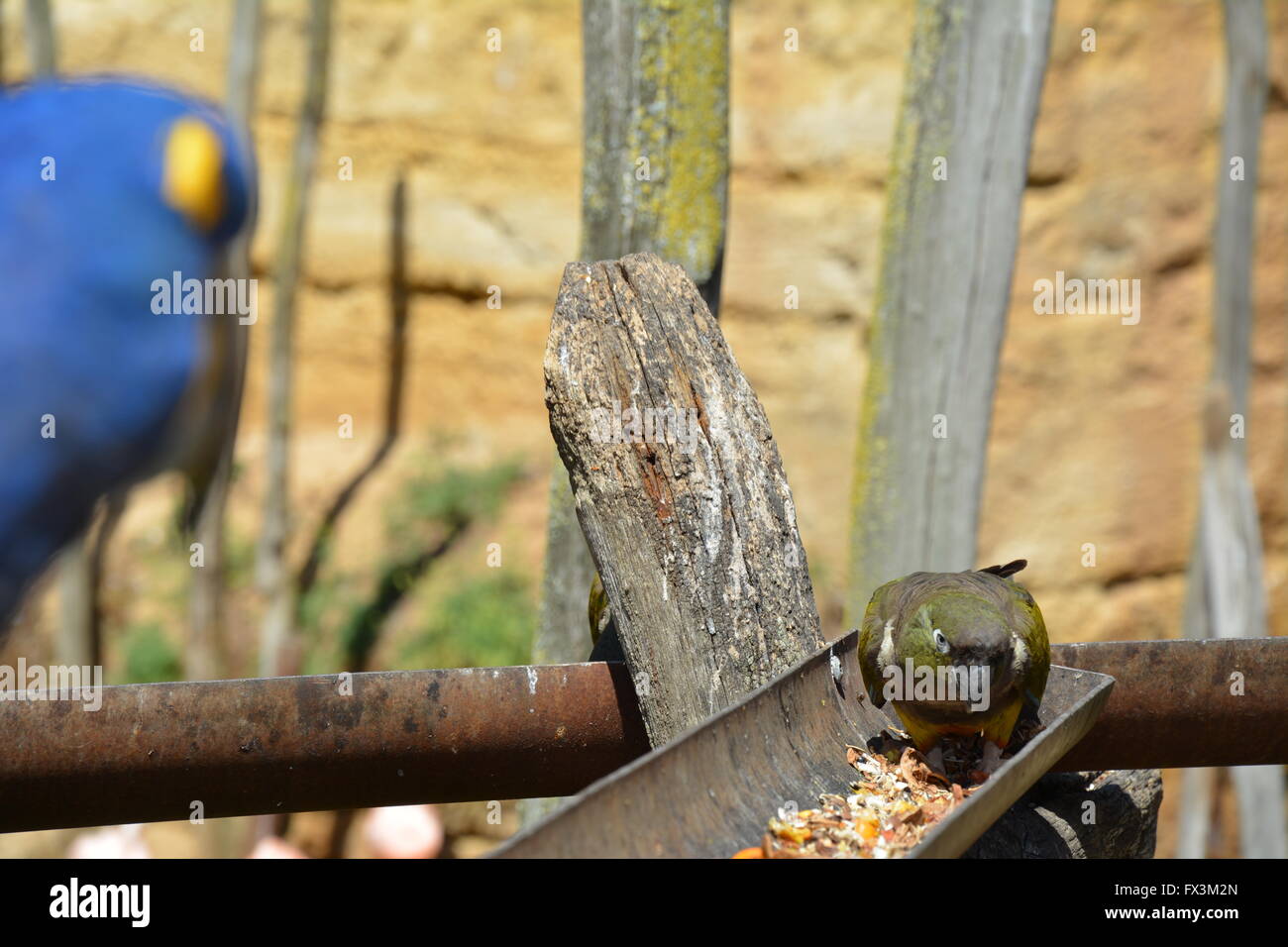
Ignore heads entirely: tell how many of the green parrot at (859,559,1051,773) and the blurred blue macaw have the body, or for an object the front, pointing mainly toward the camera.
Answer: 1

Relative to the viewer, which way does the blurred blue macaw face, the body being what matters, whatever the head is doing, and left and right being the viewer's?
facing to the right of the viewer

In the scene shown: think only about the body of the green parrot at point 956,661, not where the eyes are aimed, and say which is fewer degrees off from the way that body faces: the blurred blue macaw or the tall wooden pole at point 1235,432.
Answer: the blurred blue macaw

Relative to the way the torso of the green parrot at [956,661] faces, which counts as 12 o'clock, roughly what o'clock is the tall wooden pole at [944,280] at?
The tall wooden pole is roughly at 6 o'clock from the green parrot.

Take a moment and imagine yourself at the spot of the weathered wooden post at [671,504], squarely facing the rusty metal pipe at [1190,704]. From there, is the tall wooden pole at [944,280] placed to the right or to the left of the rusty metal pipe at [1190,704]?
left

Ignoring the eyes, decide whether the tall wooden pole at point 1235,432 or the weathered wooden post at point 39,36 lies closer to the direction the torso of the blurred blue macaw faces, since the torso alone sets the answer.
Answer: the tall wooden pole

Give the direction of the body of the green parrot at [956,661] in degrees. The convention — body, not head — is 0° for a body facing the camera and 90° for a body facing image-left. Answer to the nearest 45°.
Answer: approximately 0°
